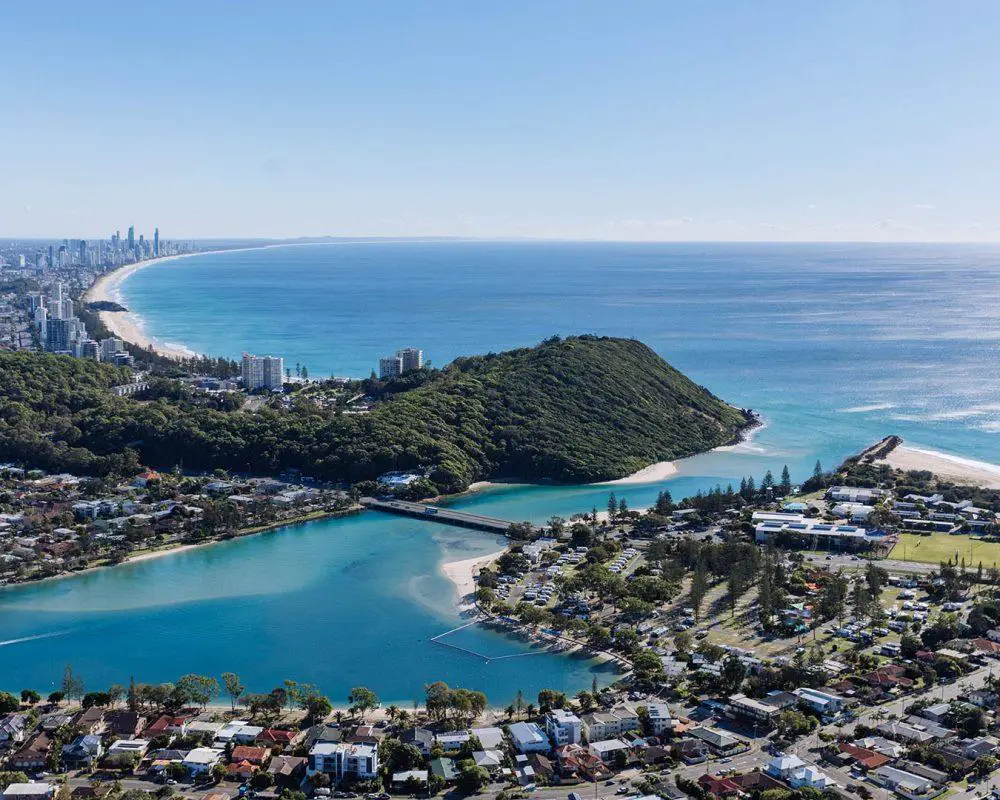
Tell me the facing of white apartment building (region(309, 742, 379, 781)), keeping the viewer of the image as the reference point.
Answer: facing the viewer

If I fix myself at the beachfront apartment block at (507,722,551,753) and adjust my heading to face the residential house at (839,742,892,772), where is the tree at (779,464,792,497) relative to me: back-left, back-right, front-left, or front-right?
front-left

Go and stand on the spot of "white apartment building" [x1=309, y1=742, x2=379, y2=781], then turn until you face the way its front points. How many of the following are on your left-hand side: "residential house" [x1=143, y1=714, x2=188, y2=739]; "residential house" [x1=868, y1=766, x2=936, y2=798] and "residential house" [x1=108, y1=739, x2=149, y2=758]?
1

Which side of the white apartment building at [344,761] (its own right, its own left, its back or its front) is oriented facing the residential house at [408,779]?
left

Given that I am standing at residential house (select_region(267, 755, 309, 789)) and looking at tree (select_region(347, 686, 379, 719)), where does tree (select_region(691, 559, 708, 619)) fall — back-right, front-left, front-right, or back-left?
front-right

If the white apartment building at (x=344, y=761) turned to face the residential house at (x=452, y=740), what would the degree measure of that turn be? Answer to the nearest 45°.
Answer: approximately 90° to its left

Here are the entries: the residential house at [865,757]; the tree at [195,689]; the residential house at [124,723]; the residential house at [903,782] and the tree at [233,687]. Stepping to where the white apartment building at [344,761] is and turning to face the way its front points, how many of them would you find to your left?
2

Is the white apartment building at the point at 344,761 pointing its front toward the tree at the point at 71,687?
no

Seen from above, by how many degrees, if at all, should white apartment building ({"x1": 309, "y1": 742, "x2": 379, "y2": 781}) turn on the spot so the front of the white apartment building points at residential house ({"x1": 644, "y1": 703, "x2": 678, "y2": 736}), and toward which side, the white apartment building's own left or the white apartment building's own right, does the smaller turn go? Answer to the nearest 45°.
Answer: approximately 90° to the white apartment building's own left

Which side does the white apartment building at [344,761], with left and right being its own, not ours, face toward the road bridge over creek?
back

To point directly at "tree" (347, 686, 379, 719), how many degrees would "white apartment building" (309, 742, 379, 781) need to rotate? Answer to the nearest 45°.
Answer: approximately 180°

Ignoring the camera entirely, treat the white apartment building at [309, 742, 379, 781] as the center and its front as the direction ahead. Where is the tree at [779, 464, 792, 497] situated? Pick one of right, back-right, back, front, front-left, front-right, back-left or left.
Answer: back-left

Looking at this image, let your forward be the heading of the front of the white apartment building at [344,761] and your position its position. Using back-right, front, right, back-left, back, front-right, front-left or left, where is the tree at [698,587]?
back-left

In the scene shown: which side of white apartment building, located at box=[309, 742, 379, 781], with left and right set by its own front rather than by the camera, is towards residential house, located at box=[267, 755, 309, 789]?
right

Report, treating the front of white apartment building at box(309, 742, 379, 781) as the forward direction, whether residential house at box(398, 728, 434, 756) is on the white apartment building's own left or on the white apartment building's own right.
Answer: on the white apartment building's own left

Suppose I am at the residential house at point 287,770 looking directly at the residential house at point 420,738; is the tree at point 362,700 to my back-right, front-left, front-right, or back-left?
front-left

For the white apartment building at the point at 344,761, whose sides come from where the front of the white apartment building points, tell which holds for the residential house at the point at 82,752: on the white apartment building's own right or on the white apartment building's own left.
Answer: on the white apartment building's own right

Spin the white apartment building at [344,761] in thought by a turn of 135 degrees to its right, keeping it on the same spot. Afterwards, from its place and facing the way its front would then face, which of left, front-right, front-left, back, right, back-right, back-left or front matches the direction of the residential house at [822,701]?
back-right

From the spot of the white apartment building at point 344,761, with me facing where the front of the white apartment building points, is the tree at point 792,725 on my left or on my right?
on my left

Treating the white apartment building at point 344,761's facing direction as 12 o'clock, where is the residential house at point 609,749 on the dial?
The residential house is roughly at 9 o'clock from the white apartment building.

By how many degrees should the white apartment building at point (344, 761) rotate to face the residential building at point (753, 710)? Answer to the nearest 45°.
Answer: approximately 90° to its left

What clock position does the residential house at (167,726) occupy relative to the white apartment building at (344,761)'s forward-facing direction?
The residential house is roughly at 4 o'clock from the white apartment building.
